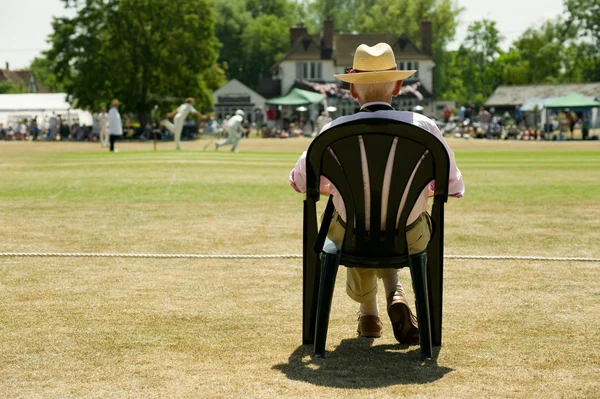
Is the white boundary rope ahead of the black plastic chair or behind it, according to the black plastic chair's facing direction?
ahead

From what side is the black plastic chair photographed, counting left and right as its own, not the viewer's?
back

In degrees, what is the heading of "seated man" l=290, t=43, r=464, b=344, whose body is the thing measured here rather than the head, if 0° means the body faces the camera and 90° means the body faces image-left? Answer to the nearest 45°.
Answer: approximately 180°

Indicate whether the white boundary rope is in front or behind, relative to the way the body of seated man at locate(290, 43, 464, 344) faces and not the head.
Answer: in front

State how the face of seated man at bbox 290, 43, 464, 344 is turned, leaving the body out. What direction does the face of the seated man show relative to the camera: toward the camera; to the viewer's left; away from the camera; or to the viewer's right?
away from the camera
